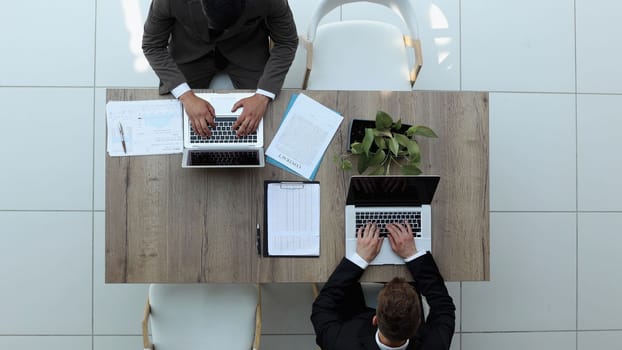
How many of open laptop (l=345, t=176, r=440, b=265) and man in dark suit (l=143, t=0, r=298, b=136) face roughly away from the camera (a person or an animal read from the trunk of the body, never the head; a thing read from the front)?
0

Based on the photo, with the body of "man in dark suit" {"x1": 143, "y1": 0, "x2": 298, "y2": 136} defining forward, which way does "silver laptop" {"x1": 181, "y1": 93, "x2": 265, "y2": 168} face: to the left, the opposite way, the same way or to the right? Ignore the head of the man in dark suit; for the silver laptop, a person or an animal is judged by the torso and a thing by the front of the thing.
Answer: the opposite way

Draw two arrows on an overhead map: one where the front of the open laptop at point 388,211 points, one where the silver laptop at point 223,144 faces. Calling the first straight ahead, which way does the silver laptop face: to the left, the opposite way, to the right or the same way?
the opposite way

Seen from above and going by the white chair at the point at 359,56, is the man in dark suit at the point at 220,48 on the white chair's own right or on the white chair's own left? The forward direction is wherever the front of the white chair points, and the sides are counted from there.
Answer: on the white chair's own right

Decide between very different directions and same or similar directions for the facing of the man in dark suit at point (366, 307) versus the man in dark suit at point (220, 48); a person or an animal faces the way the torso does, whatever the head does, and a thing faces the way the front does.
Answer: very different directions

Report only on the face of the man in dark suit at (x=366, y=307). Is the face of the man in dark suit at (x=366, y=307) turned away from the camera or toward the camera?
away from the camera

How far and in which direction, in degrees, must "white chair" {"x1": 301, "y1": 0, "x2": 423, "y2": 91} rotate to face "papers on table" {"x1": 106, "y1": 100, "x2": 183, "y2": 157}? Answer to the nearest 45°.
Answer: approximately 45° to its right

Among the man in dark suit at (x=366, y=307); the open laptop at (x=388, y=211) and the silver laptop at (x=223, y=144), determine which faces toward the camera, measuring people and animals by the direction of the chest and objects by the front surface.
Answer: the open laptop

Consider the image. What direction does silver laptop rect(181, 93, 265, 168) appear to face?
away from the camera
